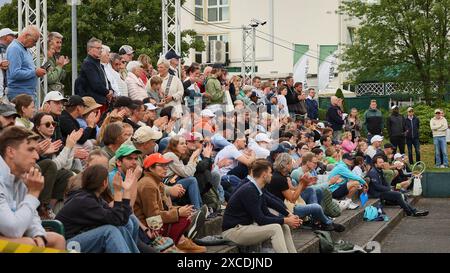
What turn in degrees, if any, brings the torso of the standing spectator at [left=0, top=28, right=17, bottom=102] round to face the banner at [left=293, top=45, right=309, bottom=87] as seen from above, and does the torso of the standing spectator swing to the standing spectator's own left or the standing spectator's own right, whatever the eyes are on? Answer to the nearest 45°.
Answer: approximately 45° to the standing spectator's own left

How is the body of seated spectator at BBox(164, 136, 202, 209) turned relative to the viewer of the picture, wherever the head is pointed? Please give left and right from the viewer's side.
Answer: facing to the right of the viewer

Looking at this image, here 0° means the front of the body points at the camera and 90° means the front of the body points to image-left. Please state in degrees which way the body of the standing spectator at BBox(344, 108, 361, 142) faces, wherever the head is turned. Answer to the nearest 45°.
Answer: approximately 0°

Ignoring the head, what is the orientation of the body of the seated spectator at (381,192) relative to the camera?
to the viewer's right

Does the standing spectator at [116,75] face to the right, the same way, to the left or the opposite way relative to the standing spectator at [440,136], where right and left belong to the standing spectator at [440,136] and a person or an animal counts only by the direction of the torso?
to the left

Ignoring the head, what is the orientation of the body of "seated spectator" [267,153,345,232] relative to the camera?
to the viewer's right

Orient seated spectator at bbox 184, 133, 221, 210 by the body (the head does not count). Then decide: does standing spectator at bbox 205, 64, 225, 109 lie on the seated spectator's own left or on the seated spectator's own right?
on the seated spectator's own left

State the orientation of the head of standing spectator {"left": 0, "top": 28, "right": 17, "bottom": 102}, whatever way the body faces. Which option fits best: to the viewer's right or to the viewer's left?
to the viewer's right

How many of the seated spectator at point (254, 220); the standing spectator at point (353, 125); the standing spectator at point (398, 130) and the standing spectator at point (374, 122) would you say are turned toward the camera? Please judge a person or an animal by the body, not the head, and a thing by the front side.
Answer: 3

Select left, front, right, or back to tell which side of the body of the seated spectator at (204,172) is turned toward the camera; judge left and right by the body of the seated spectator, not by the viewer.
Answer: right

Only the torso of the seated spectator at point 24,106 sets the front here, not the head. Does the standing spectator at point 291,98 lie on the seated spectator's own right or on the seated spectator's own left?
on the seated spectator's own left

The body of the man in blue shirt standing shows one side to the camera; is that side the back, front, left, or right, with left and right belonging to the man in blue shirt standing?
right

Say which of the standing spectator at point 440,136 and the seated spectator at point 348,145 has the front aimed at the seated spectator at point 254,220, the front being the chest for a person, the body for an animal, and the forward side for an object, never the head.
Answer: the standing spectator

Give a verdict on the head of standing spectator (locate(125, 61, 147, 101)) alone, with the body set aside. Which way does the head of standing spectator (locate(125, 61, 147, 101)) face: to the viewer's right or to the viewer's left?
to the viewer's right

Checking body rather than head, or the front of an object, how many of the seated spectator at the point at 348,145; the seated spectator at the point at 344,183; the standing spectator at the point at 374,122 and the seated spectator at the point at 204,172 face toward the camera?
1

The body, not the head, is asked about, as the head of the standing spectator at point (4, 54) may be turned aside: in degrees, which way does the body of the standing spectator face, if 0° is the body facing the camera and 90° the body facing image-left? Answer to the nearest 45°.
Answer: approximately 270°
